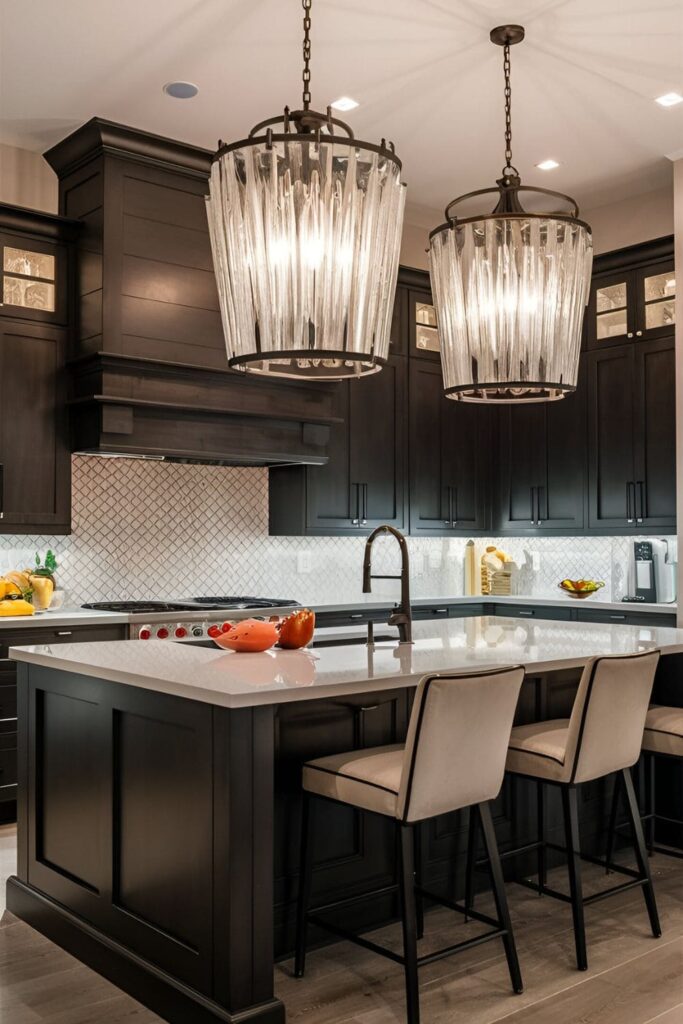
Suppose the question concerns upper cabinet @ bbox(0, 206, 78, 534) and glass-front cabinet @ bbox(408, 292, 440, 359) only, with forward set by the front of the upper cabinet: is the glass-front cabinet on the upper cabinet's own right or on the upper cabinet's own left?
on the upper cabinet's own left

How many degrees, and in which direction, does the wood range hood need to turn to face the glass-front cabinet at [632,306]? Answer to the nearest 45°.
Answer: approximately 45° to its left

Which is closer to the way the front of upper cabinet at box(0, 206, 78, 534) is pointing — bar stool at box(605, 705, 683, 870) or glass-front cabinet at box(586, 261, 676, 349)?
the bar stool

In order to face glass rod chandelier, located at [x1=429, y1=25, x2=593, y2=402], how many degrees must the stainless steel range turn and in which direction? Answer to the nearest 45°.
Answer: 0° — it already faces it

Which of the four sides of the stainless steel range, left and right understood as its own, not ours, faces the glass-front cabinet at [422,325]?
left

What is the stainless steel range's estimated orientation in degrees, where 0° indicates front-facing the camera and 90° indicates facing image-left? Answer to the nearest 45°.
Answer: approximately 315°

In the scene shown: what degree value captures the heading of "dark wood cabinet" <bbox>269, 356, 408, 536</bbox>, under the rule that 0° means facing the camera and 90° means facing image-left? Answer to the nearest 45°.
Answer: approximately 315°

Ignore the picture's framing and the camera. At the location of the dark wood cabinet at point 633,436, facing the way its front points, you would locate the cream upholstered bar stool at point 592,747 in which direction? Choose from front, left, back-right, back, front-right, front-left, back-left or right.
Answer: front-left

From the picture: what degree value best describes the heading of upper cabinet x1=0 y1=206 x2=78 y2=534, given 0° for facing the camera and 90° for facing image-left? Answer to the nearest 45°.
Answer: approximately 315°
